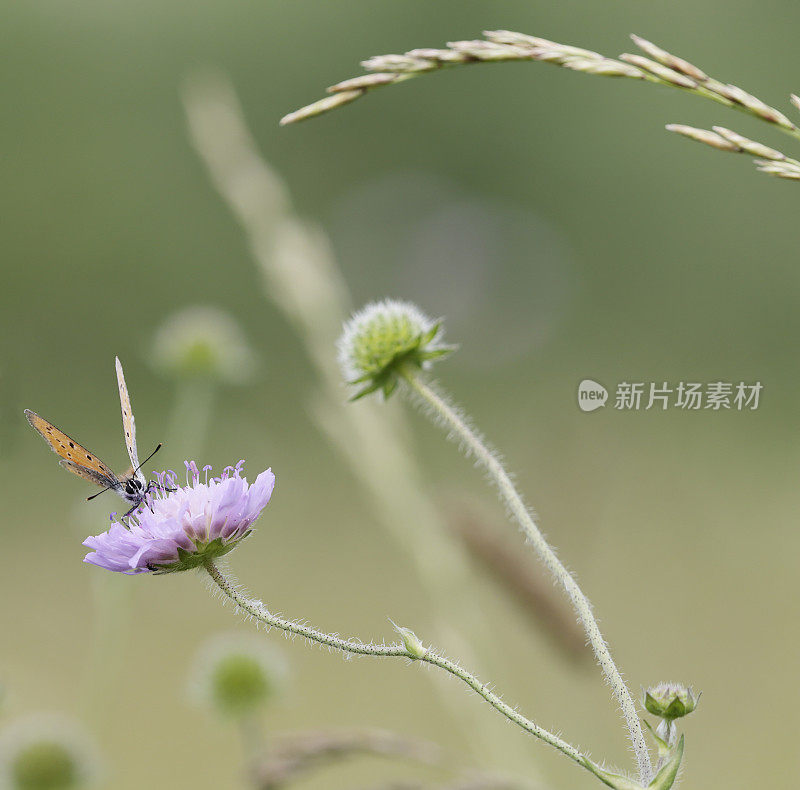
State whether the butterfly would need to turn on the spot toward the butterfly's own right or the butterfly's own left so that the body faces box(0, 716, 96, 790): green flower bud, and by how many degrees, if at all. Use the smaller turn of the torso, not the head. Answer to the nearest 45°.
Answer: approximately 180°
